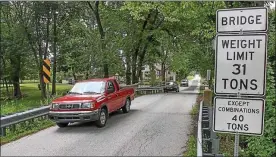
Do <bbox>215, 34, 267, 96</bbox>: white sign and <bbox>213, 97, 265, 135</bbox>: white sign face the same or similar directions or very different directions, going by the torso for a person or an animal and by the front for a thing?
same or similar directions

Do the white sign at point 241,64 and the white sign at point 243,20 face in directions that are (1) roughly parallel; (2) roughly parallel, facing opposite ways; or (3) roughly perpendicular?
roughly parallel

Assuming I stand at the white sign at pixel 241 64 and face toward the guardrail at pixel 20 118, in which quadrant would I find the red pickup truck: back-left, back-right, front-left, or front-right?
front-right

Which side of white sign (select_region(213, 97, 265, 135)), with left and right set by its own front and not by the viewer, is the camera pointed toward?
front

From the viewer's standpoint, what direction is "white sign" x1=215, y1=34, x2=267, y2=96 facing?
toward the camera

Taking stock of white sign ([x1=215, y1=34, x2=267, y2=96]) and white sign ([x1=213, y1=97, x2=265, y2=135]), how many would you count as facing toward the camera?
2

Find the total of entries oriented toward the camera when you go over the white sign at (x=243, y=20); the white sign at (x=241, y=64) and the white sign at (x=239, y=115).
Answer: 3

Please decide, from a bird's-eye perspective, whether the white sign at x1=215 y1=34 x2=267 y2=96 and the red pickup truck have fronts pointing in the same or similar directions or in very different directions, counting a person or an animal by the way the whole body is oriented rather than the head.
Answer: same or similar directions

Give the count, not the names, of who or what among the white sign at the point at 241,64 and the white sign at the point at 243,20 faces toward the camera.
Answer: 2

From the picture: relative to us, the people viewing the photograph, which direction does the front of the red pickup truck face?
facing the viewer and to the left of the viewer

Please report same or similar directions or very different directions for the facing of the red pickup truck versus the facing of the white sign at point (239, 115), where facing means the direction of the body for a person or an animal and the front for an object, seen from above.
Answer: same or similar directions

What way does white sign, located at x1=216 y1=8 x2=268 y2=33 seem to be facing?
toward the camera
